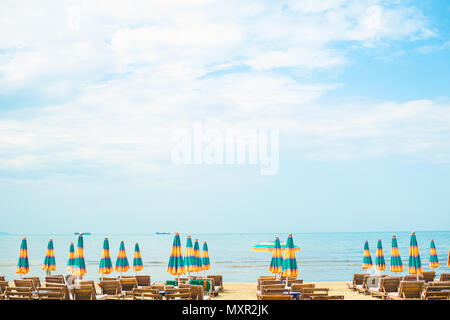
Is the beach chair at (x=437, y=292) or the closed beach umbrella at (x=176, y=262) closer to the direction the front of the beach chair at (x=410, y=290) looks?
the closed beach umbrella

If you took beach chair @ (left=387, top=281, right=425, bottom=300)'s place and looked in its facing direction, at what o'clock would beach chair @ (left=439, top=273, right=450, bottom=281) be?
beach chair @ (left=439, top=273, right=450, bottom=281) is roughly at 2 o'clock from beach chair @ (left=387, top=281, right=425, bottom=300).

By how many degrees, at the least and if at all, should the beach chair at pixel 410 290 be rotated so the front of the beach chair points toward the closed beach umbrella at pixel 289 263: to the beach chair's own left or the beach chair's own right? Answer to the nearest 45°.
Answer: approximately 45° to the beach chair's own left

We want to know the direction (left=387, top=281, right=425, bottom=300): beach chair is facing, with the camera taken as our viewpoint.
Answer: facing away from the viewer and to the left of the viewer

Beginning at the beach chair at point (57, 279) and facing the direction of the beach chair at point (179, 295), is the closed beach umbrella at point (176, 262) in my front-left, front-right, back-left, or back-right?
front-left

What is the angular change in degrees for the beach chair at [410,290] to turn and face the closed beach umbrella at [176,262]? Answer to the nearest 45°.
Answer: approximately 45° to its left

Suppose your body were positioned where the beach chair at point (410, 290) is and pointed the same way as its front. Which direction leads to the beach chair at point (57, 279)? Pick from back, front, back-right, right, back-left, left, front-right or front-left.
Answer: front-left

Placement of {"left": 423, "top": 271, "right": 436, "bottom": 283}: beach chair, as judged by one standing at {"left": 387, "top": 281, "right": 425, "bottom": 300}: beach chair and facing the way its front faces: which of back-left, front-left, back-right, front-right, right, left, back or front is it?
front-right

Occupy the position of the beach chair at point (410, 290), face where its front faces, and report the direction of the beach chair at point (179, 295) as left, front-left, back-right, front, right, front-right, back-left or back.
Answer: left
